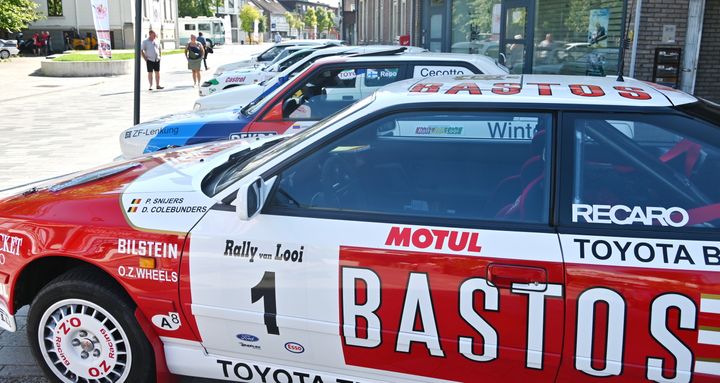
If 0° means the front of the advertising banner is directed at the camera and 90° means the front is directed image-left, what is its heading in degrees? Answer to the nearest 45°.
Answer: approximately 0°

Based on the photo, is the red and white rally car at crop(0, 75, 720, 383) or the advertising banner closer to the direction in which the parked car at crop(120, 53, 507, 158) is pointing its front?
the advertising banner

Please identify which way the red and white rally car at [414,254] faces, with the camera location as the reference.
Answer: facing to the left of the viewer

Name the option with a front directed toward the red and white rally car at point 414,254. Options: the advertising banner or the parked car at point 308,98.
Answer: the advertising banner

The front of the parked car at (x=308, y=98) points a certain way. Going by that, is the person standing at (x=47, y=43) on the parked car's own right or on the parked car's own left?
on the parked car's own right

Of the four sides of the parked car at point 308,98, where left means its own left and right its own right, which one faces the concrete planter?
right

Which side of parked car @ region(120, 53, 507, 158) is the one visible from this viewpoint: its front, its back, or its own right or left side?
left

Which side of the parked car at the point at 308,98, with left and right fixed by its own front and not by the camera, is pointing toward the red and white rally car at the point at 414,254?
left

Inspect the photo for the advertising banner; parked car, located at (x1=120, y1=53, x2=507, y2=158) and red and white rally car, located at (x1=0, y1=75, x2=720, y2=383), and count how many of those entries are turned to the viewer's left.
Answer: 2

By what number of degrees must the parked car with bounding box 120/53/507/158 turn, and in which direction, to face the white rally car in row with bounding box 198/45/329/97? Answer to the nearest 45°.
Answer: approximately 90° to its right

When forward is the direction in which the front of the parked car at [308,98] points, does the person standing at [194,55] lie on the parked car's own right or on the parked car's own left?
on the parked car's own right

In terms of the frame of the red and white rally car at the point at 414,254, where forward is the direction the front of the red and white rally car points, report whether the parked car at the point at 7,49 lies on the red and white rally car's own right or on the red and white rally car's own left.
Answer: on the red and white rally car's own right
